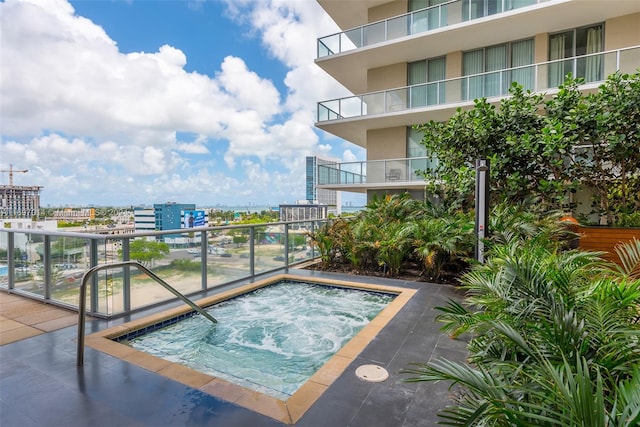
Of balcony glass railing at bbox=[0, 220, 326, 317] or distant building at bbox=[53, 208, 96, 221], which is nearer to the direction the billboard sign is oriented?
the balcony glass railing

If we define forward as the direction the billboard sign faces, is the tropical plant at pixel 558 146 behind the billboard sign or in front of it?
in front

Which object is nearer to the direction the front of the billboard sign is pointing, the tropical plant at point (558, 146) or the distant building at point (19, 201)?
the tropical plant

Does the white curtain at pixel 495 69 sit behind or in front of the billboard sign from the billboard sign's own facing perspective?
in front

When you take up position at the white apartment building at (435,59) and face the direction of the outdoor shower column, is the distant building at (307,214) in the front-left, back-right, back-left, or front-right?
back-right

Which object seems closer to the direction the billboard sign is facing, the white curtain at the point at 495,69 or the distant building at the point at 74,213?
the white curtain

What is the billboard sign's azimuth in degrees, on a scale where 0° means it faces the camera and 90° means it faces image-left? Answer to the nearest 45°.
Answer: approximately 0°

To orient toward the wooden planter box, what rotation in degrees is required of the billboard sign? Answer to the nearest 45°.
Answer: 0° — it already faces it

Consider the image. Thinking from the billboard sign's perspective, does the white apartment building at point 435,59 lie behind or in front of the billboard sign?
in front

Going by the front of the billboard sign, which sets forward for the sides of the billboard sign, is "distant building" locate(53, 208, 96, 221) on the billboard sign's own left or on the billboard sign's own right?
on the billboard sign's own right

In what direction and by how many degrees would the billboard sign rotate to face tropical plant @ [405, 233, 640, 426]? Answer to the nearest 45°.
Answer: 0° — it already faces it
